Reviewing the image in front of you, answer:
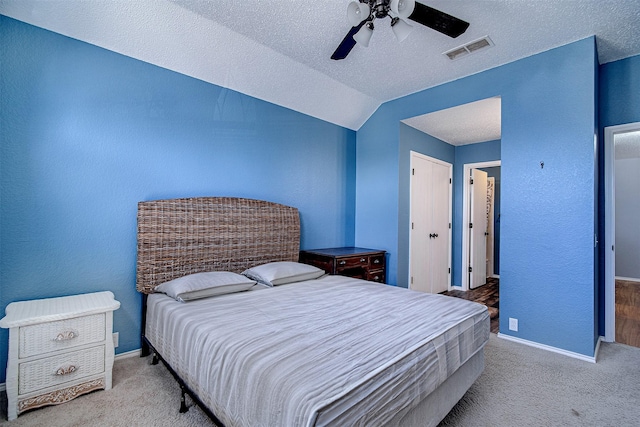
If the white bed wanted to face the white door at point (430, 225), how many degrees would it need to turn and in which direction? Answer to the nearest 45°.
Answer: approximately 90° to its left

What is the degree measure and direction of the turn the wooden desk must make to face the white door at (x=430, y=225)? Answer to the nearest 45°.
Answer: approximately 90° to its left

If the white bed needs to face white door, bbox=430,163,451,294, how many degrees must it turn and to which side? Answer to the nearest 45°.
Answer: approximately 90° to its left

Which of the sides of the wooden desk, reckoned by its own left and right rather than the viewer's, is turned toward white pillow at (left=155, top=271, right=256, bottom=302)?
right

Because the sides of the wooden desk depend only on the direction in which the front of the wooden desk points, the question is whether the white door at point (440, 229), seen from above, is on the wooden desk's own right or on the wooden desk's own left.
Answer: on the wooden desk's own left

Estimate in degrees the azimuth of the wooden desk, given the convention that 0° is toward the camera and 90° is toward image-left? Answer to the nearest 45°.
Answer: approximately 315°

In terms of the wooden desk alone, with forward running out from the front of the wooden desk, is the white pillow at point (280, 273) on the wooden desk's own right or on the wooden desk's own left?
on the wooden desk's own right

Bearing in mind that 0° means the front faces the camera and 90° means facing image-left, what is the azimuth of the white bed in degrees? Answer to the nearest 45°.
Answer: approximately 315°

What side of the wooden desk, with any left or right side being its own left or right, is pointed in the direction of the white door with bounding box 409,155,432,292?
left
